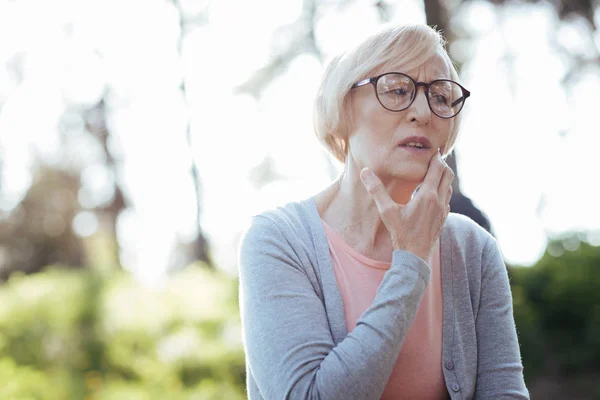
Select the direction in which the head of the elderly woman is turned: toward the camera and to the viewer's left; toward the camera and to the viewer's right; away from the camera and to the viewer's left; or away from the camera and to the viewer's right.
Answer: toward the camera and to the viewer's right

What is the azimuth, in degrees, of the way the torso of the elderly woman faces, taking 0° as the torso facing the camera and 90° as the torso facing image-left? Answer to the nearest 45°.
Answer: approximately 315°
